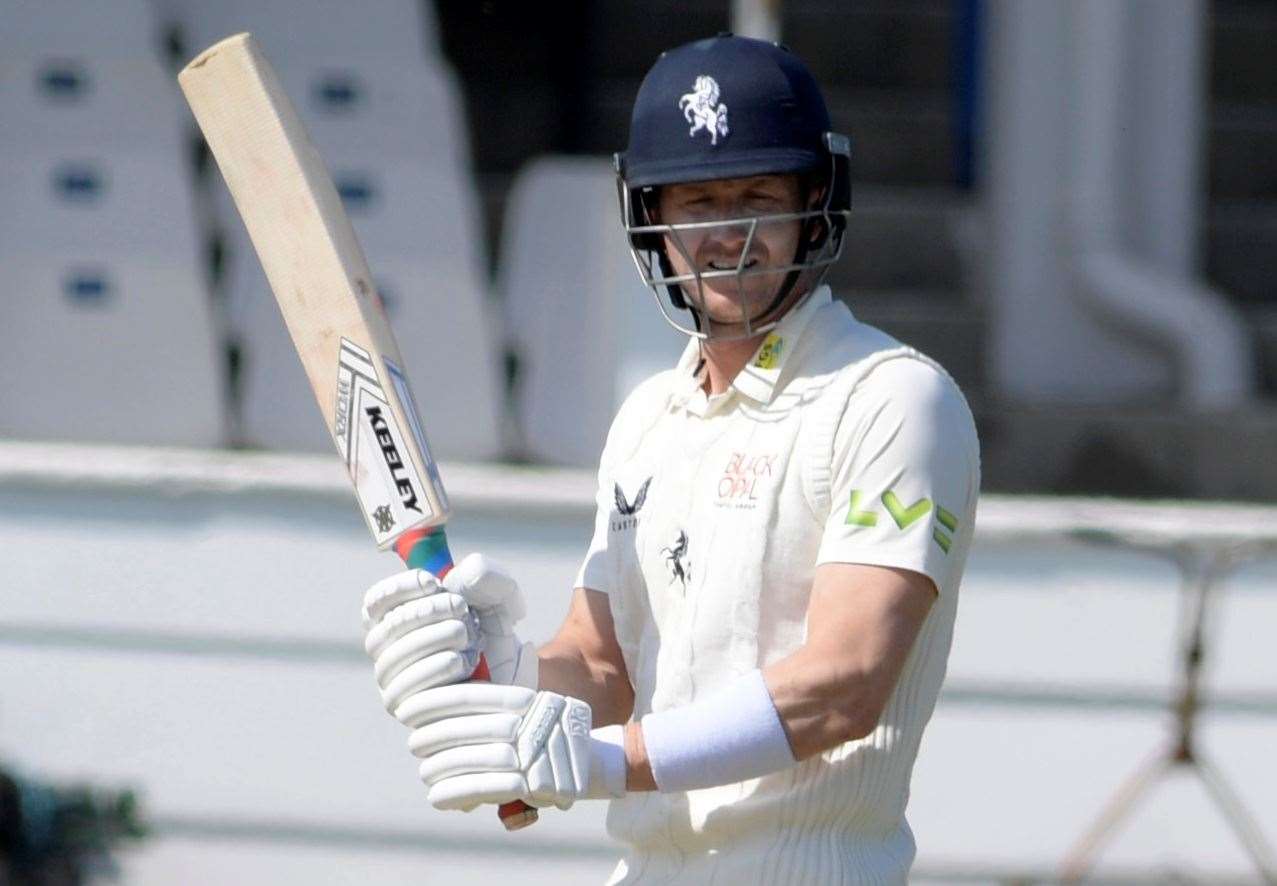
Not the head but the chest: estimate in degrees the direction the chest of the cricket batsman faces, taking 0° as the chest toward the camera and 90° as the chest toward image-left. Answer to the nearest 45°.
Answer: approximately 45°

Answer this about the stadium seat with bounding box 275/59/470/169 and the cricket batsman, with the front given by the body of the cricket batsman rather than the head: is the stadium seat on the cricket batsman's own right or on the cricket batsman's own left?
on the cricket batsman's own right

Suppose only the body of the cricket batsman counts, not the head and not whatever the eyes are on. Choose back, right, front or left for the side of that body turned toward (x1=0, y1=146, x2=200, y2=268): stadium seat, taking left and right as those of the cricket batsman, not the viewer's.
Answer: right

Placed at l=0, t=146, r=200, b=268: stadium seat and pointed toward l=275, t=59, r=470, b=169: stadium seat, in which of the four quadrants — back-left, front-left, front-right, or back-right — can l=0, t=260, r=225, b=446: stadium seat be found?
back-right

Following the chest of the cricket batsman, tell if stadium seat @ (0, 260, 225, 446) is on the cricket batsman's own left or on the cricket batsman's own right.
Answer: on the cricket batsman's own right

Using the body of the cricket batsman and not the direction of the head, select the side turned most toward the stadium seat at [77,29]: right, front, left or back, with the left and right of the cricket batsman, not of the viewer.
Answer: right

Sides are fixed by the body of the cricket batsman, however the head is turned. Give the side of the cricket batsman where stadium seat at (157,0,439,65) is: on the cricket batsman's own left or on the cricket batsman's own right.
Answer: on the cricket batsman's own right

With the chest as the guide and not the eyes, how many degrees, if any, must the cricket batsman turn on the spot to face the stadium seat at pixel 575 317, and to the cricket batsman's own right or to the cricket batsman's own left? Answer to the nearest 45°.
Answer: approximately 135° to the cricket batsman's own right
